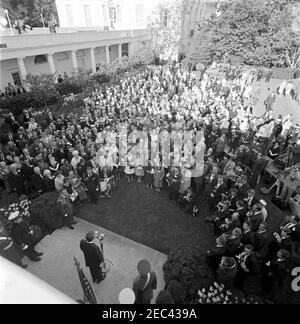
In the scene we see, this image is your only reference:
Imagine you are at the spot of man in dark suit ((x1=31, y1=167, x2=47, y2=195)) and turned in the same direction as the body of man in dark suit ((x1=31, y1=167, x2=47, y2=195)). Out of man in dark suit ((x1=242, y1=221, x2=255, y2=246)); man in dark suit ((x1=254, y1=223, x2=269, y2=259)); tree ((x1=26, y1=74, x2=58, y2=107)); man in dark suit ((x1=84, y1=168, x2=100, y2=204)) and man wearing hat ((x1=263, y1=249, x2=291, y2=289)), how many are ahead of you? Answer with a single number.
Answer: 4

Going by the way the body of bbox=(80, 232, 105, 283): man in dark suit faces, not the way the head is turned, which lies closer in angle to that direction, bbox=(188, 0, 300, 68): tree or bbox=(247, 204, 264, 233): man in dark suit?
the tree

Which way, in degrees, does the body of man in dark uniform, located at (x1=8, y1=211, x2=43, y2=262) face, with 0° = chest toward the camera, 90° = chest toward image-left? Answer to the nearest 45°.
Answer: approximately 270°

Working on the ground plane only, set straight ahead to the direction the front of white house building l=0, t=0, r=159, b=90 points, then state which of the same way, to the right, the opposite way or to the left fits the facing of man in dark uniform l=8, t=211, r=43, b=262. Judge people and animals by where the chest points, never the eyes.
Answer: to the left

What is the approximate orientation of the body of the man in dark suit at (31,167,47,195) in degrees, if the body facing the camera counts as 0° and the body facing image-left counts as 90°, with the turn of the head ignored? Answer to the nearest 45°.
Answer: approximately 315°

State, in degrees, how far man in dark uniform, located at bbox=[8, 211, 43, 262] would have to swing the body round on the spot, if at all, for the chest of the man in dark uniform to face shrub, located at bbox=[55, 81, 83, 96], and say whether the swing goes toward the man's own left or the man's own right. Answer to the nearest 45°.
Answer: approximately 45° to the man's own left

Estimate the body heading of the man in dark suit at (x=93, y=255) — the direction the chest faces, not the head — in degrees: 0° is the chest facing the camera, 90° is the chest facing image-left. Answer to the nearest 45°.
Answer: approximately 225°

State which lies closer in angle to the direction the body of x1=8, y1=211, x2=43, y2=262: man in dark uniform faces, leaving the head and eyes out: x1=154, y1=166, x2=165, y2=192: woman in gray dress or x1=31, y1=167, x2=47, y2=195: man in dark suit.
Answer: the woman in gray dress
